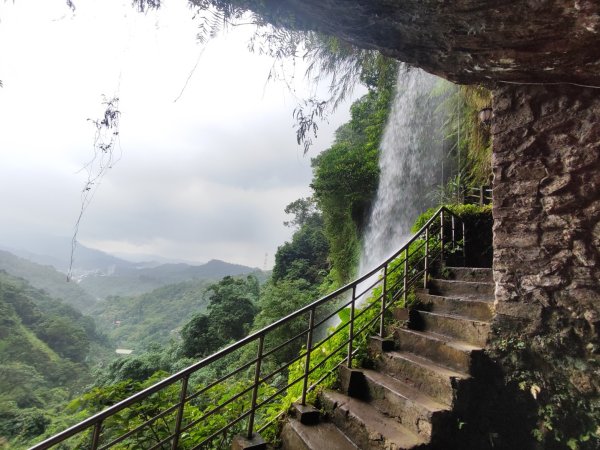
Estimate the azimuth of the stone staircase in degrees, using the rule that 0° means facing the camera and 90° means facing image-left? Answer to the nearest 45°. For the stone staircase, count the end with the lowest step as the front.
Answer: approximately 45°

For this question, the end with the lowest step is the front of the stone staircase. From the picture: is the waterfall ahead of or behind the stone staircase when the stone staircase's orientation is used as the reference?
behind
